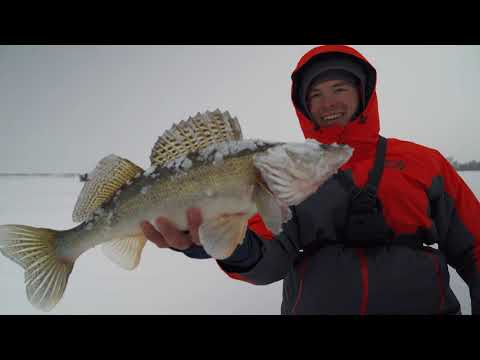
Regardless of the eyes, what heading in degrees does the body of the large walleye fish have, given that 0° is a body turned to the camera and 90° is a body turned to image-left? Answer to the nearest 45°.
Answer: approximately 270°

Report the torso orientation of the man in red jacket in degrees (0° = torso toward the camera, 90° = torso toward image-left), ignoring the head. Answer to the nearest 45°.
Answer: approximately 0°
